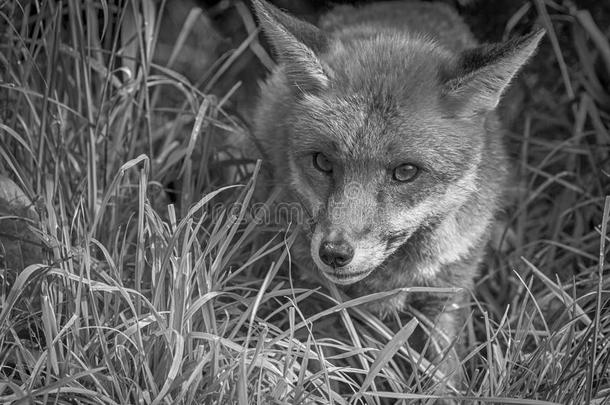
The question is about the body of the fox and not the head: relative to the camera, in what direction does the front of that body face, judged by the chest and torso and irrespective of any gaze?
toward the camera
